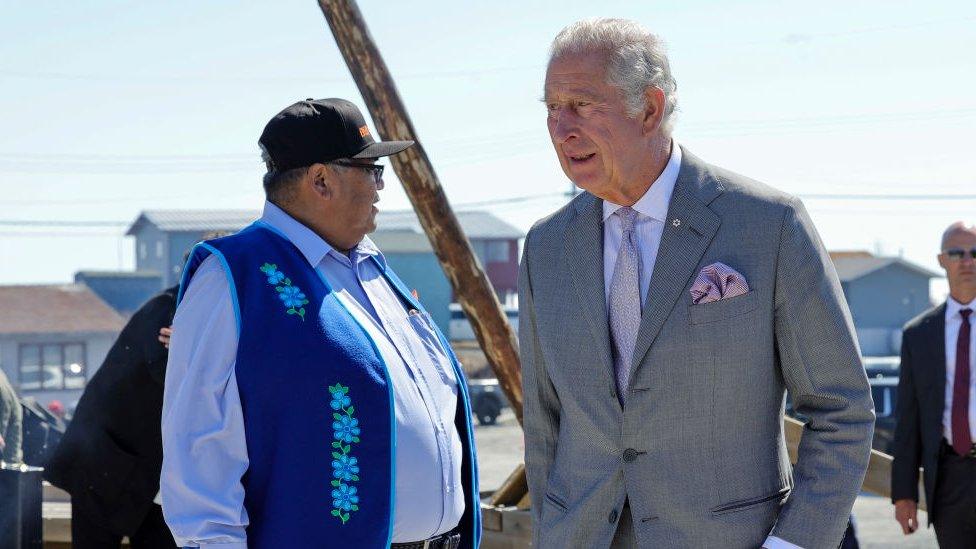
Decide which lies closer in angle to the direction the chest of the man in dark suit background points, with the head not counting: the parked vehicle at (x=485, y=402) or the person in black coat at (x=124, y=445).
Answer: the person in black coat

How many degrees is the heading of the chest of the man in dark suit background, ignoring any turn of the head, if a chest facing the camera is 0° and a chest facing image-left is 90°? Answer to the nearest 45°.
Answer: approximately 0°

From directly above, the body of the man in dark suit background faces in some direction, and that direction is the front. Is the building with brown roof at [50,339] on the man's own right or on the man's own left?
on the man's own right

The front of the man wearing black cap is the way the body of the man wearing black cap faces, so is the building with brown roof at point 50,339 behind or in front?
behind

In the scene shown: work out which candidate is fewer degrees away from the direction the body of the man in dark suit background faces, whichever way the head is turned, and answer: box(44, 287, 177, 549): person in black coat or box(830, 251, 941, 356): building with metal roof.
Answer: the person in black coat

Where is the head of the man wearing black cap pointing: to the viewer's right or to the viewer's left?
to the viewer's right

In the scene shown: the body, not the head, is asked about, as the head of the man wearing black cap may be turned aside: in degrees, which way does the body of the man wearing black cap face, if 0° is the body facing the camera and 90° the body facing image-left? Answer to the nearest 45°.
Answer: approximately 315°

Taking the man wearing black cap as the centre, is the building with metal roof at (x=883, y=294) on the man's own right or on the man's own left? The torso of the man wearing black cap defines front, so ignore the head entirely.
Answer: on the man's own left

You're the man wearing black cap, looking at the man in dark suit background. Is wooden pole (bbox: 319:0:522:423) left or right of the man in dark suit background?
left

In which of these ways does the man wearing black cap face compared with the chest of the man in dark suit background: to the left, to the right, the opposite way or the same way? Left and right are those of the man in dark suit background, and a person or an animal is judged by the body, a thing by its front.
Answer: to the left

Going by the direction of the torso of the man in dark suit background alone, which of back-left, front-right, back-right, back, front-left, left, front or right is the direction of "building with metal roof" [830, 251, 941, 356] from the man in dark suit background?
back
